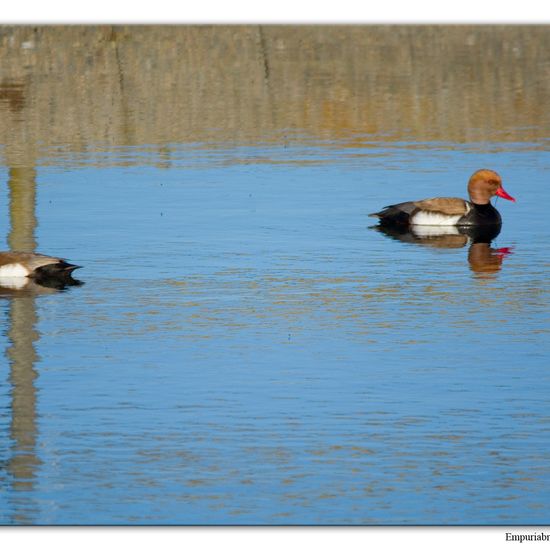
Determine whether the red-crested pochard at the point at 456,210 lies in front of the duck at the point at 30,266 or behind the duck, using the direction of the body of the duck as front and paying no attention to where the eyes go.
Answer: behind

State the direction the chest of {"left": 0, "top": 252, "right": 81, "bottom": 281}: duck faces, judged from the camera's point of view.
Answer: to the viewer's left

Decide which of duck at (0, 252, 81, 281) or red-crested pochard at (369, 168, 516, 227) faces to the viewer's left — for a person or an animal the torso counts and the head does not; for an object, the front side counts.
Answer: the duck

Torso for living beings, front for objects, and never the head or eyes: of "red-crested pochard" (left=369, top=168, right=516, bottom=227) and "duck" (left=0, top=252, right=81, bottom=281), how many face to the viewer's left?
1

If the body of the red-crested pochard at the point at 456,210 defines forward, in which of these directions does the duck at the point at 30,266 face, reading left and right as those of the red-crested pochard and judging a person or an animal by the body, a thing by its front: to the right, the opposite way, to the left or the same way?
the opposite way

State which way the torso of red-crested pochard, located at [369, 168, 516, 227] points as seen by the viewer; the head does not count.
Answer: to the viewer's right

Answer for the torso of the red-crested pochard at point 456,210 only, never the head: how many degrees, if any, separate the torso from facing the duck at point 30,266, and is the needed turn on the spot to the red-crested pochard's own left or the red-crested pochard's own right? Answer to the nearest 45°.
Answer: approximately 135° to the red-crested pochard's own right
